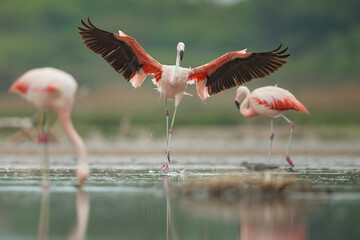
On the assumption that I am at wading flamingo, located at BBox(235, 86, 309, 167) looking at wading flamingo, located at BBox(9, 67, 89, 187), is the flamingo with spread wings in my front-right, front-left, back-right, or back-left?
front-right

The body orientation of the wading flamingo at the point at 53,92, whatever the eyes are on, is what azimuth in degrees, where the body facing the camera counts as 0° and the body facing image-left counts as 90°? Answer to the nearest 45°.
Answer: approximately 270°

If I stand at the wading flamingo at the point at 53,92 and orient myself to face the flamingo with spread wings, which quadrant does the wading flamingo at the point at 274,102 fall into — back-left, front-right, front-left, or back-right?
front-right

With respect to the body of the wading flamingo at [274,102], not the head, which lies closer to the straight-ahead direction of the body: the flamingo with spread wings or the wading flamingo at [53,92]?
the flamingo with spread wings

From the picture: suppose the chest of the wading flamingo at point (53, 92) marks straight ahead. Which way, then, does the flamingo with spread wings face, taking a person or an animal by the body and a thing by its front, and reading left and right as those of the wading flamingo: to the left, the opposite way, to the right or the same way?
to the right

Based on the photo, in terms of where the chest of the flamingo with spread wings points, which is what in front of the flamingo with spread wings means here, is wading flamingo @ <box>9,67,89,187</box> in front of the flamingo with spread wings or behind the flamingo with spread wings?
in front

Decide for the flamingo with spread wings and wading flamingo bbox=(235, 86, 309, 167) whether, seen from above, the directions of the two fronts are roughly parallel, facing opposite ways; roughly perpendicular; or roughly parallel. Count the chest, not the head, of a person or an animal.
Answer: roughly perpendicular

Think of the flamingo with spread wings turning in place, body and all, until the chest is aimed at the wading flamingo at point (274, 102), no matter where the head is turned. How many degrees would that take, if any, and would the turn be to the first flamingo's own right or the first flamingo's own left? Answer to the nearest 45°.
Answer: approximately 90° to the first flamingo's own left

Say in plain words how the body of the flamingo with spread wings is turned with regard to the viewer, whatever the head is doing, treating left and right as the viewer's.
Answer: facing the viewer

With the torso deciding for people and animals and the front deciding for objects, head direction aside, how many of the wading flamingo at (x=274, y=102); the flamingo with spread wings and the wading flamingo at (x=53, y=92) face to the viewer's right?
1

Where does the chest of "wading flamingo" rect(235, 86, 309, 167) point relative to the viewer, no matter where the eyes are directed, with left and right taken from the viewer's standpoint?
facing to the left of the viewer

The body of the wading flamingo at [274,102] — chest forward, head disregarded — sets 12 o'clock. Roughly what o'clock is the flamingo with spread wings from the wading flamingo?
The flamingo with spread wings is roughly at 12 o'clock from the wading flamingo.
